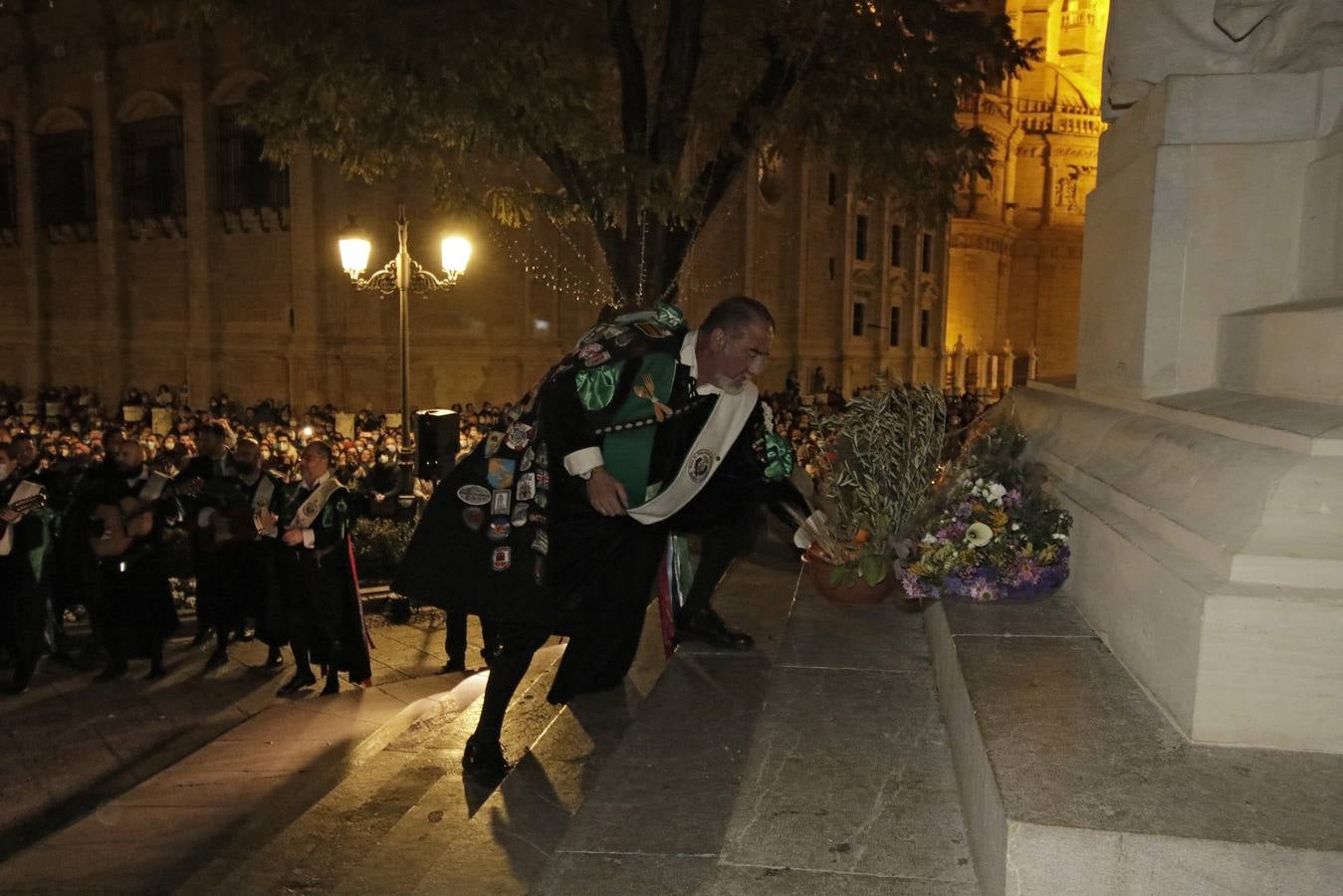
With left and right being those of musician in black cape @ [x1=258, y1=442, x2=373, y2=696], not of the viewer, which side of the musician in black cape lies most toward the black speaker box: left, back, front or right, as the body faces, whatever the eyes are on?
back

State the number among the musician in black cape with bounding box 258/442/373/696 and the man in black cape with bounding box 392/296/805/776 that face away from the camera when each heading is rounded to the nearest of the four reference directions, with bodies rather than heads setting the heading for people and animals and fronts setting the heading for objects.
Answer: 0

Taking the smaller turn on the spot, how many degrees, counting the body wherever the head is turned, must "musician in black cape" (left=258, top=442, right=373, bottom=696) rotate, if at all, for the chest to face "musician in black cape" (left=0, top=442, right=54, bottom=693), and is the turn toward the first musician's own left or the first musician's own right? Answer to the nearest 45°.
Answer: approximately 45° to the first musician's own right

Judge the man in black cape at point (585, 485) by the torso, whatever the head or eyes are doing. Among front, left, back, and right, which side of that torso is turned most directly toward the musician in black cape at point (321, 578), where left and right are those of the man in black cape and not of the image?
back

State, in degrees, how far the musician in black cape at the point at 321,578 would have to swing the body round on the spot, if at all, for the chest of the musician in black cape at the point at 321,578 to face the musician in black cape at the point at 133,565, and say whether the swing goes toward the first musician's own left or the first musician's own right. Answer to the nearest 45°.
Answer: approximately 90° to the first musician's own right

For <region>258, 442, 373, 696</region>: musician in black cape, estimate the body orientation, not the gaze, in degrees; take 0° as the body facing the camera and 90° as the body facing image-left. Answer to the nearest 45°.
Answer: approximately 45°

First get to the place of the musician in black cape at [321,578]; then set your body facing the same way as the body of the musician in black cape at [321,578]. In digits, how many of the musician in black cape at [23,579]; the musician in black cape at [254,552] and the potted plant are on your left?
1

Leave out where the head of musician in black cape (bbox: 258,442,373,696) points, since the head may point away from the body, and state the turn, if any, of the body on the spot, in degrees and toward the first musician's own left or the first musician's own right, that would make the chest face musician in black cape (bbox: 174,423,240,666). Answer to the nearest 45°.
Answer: approximately 90° to the first musician's own right

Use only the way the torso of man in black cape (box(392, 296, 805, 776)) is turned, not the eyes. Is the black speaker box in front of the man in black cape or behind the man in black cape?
behind

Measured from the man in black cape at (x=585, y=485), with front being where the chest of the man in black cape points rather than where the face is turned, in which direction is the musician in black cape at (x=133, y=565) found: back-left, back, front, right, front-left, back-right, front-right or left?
back

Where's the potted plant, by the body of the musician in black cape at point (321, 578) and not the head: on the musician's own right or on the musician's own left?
on the musician's own left

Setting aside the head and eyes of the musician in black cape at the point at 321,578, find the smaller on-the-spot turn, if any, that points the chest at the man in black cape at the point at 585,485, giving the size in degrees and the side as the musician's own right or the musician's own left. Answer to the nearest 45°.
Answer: approximately 45° to the musician's own left

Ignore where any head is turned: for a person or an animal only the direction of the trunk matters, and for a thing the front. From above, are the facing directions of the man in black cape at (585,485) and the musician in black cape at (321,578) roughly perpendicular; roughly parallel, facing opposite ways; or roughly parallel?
roughly perpendicular
